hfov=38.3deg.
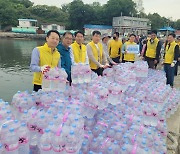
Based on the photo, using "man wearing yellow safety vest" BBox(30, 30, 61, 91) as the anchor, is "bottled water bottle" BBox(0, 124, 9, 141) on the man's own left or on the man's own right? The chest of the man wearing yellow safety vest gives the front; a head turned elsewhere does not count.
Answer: on the man's own right

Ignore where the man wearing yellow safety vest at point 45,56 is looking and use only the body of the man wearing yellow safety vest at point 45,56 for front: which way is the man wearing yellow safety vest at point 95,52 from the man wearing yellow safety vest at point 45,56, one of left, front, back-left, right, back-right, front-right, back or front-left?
left

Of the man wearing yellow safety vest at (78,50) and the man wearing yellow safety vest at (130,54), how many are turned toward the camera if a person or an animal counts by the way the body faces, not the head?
2

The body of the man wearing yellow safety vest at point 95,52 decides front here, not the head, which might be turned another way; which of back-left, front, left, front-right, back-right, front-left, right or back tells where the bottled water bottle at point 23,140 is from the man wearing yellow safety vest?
front-right

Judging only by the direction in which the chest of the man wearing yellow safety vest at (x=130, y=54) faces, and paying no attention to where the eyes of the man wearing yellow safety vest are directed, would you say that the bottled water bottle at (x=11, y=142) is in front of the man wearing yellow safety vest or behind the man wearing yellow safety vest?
in front

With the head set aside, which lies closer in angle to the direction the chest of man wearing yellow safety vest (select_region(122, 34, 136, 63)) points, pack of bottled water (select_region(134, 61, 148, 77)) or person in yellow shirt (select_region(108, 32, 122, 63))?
the pack of bottled water

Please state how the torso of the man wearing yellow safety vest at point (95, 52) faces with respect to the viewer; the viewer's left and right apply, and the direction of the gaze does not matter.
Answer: facing the viewer and to the right of the viewer

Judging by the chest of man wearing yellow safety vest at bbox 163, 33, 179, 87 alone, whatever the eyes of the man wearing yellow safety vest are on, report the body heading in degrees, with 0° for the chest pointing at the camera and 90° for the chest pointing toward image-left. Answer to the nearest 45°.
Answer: approximately 45°

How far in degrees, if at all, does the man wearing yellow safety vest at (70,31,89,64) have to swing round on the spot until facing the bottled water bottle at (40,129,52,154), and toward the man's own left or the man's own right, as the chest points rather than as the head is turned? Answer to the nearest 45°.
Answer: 0° — they already face it

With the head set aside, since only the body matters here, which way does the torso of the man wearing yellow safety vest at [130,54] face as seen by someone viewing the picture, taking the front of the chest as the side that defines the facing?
toward the camera

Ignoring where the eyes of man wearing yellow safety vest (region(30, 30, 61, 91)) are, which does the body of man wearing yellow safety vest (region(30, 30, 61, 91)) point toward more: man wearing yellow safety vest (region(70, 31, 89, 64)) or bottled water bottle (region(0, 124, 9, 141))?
the bottled water bottle

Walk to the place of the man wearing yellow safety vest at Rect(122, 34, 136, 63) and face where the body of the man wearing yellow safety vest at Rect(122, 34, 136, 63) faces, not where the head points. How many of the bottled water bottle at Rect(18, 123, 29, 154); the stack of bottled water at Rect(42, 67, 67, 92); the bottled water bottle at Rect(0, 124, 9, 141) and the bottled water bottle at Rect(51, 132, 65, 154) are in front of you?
4
